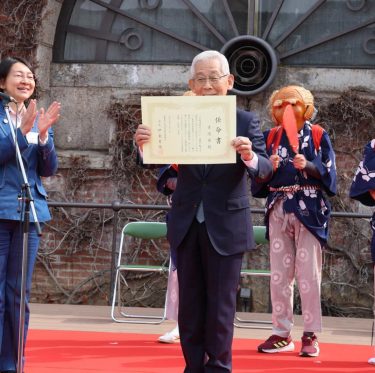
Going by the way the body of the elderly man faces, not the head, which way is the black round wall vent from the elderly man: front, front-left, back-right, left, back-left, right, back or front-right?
back

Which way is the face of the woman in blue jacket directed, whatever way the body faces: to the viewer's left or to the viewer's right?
to the viewer's right

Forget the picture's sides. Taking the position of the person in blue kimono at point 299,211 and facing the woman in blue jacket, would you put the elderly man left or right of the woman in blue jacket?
left

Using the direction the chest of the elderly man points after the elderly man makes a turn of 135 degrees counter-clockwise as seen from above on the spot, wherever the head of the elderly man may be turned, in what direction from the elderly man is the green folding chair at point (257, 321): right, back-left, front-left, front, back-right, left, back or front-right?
front-left

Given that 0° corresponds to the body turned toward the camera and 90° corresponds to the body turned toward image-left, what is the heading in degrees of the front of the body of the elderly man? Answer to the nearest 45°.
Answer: approximately 0°
